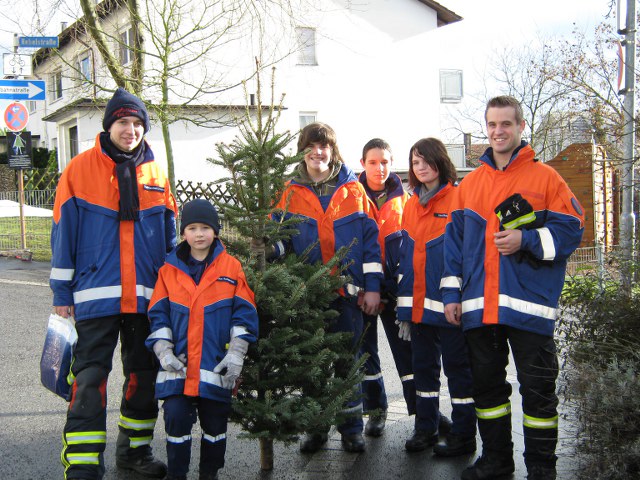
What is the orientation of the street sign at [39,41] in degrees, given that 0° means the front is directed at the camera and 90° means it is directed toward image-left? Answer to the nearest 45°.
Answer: approximately 0°

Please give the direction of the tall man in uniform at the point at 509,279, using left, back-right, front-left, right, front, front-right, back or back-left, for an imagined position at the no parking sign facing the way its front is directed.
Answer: front

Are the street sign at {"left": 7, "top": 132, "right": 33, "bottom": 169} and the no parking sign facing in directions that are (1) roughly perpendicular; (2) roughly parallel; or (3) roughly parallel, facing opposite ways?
roughly parallel

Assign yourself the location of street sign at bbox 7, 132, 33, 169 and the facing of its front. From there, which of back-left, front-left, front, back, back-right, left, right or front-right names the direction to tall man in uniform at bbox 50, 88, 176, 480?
front

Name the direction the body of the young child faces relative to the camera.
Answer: toward the camera

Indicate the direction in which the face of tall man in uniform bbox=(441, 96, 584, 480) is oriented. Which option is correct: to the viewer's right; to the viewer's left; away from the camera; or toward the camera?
toward the camera

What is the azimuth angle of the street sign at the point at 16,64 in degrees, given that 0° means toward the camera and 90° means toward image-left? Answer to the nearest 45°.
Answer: approximately 0°

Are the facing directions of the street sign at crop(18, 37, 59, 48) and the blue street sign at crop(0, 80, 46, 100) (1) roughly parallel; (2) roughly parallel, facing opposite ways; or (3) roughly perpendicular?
roughly parallel

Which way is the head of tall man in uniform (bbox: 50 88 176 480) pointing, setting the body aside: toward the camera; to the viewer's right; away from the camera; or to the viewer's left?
toward the camera

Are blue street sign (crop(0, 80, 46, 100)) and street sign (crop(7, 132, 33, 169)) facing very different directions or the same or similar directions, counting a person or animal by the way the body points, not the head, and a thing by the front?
same or similar directions

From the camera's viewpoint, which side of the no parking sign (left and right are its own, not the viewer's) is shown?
front

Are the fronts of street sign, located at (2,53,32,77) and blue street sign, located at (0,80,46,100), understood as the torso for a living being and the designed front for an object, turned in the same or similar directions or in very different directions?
same or similar directions

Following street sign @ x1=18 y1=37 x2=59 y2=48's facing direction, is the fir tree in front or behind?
in front

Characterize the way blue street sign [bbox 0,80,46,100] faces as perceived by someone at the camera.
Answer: facing the viewer
